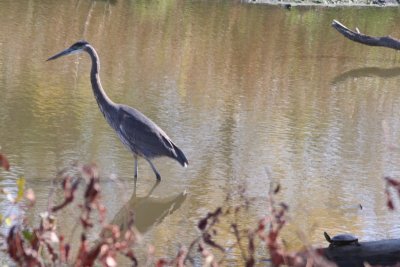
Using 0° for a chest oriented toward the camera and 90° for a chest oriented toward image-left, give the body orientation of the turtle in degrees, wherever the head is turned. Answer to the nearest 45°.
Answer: approximately 90°

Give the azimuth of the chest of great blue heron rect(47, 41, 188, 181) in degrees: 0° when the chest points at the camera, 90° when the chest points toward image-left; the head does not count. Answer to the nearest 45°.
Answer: approximately 90°

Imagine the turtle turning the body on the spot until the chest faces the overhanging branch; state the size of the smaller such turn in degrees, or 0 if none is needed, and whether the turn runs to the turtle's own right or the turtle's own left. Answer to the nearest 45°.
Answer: approximately 90° to the turtle's own right
